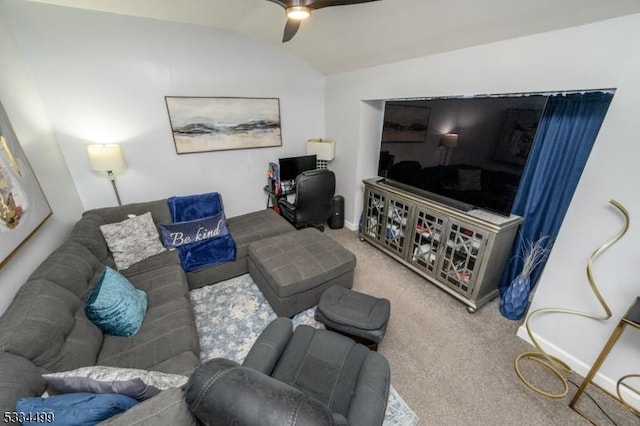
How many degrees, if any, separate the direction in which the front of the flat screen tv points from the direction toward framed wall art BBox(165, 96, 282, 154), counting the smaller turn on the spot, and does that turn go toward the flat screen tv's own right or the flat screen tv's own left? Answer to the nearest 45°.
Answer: approximately 45° to the flat screen tv's own right

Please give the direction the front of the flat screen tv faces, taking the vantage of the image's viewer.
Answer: facing the viewer and to the left of the viewer

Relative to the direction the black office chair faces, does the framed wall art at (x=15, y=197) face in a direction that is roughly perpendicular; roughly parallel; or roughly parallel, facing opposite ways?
roughly perpendicular

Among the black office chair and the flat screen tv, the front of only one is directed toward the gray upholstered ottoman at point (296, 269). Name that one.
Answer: the flat screen tv

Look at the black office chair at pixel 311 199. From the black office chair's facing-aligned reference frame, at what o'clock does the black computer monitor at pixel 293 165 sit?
The black computer monitor is roughly at 1 o'clock from the black office chair.

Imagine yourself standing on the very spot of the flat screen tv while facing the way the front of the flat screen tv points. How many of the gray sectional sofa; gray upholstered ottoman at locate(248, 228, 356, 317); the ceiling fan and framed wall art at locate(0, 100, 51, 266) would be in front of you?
4

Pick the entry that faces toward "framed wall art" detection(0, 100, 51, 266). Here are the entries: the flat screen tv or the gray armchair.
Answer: the flat screen tv

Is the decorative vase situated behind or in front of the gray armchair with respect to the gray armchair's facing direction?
in front

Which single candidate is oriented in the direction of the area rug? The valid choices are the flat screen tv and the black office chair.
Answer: the flat screen tv

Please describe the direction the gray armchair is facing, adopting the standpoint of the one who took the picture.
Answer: facing away from the viewer and to the right of the viewer

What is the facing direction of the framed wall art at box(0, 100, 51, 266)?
to the viewer's right

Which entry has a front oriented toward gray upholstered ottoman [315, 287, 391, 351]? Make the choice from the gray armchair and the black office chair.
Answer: the gray armchair

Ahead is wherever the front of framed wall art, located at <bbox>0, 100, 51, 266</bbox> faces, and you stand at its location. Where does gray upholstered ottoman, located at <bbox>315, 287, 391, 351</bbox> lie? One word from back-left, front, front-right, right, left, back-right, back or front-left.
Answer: front-right

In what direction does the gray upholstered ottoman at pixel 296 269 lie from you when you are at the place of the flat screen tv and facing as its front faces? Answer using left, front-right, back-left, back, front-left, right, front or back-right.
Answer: front

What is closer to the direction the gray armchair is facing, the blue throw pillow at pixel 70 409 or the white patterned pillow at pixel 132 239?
the white patterned pillow

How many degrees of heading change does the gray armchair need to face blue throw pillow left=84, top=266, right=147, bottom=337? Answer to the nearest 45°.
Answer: approximately 90° to its left

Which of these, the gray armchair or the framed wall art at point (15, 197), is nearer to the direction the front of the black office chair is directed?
the framed wall art

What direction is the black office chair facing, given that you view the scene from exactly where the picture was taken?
facing away from the viewer and to the left of the viewer

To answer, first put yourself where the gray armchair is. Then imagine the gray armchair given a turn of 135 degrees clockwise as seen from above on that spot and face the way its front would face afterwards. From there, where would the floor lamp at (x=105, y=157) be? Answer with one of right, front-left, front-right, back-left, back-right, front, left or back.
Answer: back-right
